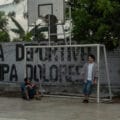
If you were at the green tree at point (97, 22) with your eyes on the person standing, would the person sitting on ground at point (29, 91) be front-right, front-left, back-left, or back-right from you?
front-right

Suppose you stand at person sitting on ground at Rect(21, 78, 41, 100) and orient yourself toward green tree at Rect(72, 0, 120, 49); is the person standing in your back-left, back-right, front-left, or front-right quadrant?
front-right

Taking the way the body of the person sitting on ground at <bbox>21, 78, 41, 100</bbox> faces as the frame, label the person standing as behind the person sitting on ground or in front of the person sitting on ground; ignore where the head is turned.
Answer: in front

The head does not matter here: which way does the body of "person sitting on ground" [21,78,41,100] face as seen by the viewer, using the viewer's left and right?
facing the viewer and to the right of the viewer
